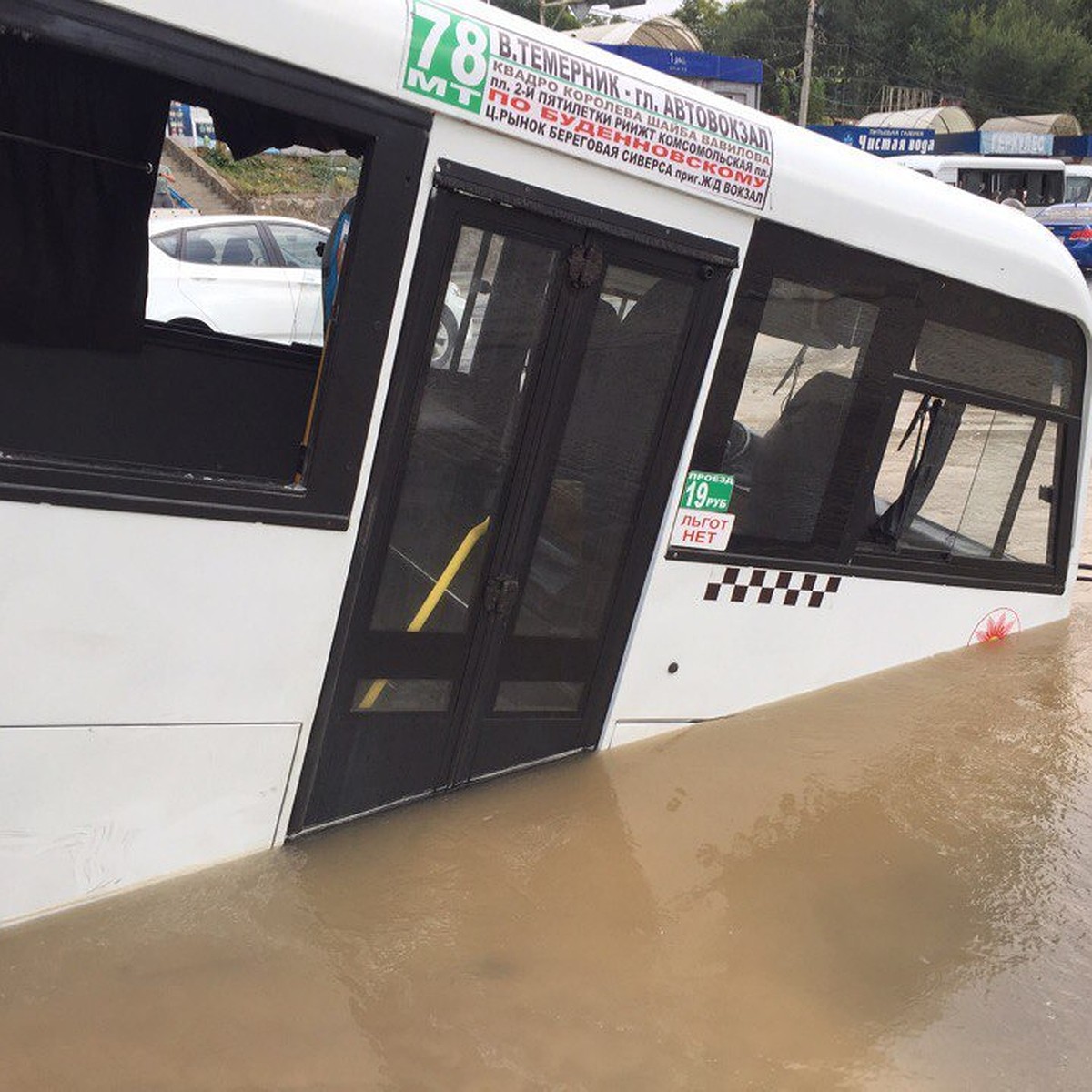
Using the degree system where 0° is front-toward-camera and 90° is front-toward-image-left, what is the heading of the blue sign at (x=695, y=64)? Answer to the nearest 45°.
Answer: approximately 0°

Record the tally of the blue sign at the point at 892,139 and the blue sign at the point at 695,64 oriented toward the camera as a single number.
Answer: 2

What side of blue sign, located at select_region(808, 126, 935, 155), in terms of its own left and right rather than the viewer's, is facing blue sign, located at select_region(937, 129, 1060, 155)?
left

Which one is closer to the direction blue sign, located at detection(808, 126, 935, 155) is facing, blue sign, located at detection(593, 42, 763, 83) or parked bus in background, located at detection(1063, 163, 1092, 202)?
the parked bus in background

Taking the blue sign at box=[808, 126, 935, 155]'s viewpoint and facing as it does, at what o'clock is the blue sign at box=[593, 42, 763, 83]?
the blue sign at box=[593, 42, 763, 83] is roughly at 3 o'clock from the blue sign at box=[808, 126, 935, 155].

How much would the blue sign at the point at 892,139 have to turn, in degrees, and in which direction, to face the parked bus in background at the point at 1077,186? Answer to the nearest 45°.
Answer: approximately 45° to its left

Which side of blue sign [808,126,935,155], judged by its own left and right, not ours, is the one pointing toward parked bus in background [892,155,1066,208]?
front

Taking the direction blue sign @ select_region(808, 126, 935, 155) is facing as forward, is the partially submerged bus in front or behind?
in front

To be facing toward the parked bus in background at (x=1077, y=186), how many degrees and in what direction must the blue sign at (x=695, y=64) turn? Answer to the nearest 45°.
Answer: approximately 45° to its left

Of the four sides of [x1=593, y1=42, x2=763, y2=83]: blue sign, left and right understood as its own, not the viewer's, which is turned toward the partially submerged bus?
front

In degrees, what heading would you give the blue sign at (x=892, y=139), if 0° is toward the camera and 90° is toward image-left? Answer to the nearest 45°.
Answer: approximately 0°
